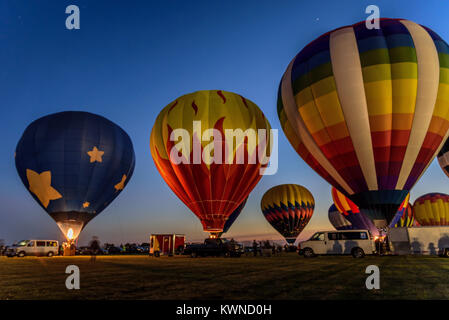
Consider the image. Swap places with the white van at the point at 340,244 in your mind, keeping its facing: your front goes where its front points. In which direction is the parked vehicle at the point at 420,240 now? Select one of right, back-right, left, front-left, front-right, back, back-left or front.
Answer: back-right

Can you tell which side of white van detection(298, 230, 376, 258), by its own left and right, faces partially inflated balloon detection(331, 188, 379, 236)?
right

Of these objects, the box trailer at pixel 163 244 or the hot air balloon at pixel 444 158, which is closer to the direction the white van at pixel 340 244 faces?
the box trailer

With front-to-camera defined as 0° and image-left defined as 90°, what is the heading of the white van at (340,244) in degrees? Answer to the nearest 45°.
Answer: approximately 90°
